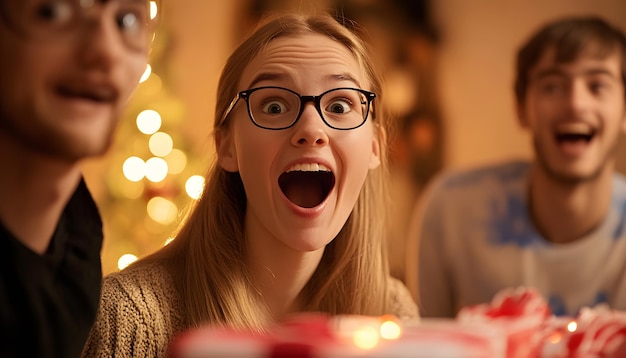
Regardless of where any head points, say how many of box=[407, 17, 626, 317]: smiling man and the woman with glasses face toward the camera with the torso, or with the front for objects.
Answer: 2

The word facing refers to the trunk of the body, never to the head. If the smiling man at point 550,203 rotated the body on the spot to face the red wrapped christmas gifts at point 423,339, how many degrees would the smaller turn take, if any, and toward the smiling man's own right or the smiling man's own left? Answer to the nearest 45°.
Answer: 0° — they already face it

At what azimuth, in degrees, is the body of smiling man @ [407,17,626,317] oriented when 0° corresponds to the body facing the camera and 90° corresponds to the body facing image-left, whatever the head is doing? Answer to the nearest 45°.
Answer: approximately 0°

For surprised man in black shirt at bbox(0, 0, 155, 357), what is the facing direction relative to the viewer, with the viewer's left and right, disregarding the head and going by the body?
facing the viewer and to the right of the viewer

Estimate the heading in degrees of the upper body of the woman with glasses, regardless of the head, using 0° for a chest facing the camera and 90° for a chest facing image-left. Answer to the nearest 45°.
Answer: approximately 0°
